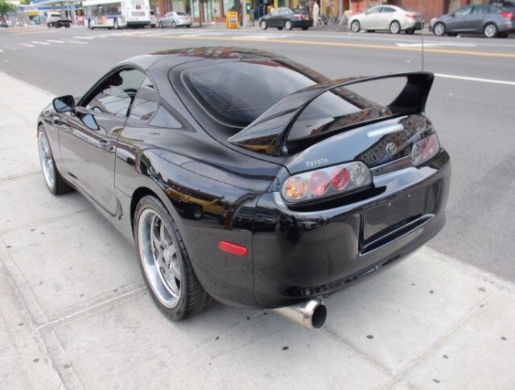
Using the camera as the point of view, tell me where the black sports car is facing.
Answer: facing away from the viewer and to the left of the viewer

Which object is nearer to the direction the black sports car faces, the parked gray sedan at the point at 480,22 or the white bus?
the white bus

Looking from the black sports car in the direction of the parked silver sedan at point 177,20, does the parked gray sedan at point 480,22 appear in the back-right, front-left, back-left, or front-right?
front-right

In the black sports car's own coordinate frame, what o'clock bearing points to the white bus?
The white bus is roughly at 1 o'clock from the black sports car.

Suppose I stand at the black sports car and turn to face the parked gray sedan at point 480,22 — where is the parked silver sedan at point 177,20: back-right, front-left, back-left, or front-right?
front-left

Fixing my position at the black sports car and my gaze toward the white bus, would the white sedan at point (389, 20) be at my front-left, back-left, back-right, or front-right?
front-right

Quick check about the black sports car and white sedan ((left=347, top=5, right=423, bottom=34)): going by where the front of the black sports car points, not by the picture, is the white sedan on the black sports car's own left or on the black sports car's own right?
on the black sports car's own right

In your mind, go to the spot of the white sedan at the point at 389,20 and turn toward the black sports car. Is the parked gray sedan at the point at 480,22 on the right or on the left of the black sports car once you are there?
left

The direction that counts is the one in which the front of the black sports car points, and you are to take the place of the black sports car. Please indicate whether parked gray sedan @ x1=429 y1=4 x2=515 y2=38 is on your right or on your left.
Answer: on your right

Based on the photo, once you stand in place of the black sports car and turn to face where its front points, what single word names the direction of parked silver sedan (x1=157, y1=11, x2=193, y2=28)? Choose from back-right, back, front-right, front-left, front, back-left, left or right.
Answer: front-right
